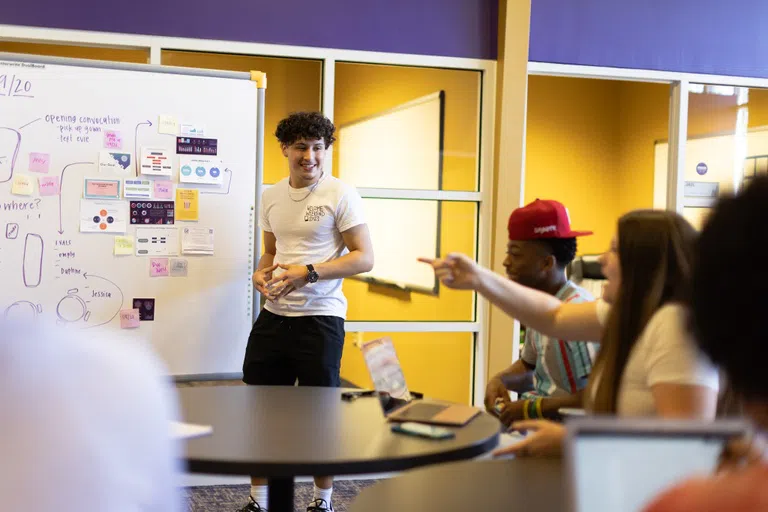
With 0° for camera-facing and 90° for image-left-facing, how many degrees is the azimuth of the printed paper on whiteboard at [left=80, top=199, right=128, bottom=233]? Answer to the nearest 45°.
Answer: approximately 0°

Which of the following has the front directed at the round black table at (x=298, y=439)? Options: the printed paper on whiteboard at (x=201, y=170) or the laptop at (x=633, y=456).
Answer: the printed paper on whiteboard

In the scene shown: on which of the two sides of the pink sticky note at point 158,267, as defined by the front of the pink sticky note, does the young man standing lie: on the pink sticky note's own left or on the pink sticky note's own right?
on the pink sticky note's own left

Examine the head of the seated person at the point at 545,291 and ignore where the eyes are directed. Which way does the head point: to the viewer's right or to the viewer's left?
to the viewer's left
